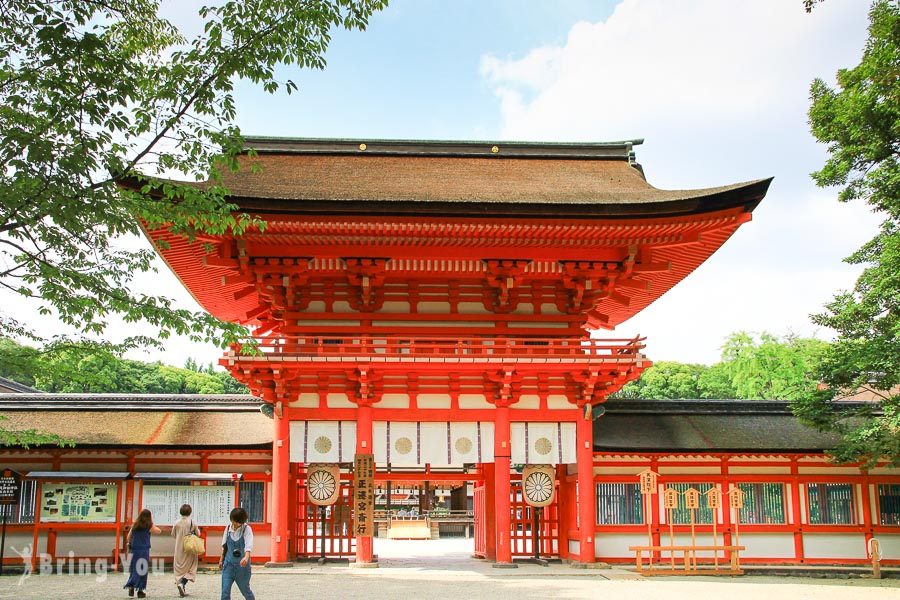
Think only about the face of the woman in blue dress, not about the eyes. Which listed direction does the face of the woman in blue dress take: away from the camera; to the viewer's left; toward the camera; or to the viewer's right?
away from the camera

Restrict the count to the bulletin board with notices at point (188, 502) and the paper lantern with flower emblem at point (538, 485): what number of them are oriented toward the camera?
2

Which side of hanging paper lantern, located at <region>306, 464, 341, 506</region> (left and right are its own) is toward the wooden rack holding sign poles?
left

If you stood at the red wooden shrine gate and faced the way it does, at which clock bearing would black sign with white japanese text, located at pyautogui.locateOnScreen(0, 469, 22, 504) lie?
The black sign with white japanese text is roughly at 3 o'clock from the red wooden shrine gate.

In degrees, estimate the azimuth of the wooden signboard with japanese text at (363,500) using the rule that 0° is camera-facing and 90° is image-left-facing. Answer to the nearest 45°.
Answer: approximately 0°

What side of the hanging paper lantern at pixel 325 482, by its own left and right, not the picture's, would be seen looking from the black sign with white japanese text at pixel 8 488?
right

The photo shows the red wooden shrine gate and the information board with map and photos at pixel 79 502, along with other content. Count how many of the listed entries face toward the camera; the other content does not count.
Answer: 2

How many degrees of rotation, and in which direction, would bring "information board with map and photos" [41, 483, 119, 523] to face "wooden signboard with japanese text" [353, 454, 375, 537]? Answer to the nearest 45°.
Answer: approximately 45° to its left

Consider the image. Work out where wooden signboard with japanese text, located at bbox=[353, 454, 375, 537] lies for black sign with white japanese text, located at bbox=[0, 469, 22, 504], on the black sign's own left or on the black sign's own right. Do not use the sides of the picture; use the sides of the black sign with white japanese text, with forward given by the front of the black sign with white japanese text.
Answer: on the black sign's own left
